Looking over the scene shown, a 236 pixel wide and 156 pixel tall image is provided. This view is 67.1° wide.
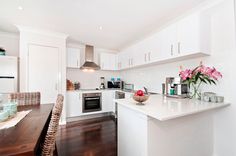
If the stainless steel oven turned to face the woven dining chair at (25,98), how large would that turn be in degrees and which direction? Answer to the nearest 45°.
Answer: approximately 45° to its right

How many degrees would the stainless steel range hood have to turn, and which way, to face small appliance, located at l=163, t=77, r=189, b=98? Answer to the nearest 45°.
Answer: approximately 45° to its left

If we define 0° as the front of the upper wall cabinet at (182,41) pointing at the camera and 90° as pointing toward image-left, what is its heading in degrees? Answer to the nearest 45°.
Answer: approximately 45°

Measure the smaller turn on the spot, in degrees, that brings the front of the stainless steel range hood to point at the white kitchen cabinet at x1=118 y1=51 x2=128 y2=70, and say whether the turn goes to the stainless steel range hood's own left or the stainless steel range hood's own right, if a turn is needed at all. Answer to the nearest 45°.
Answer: approximately 90° to the stainless steel range hood's own left

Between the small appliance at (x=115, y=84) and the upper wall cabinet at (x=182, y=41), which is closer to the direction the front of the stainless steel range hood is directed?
the upper wall cabinet

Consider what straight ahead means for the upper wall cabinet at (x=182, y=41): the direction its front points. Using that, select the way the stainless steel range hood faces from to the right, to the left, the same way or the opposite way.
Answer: to the left

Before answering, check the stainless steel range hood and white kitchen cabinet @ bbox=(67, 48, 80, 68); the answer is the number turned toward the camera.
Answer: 2

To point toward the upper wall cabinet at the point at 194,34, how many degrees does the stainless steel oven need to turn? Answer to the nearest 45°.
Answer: approximately 45° to its left

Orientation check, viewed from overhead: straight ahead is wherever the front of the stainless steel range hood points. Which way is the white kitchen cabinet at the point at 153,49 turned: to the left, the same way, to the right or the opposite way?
to the right

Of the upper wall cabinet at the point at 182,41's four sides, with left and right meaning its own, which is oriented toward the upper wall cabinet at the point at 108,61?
right

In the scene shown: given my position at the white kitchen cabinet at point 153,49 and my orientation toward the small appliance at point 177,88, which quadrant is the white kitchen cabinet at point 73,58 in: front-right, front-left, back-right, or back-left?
back-right
